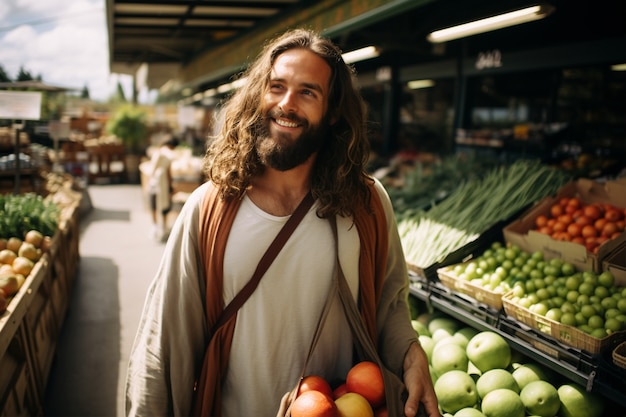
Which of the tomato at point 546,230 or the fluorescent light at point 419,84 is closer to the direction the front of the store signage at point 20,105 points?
the tomato

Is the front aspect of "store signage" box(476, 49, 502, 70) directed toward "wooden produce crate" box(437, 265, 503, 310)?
yes

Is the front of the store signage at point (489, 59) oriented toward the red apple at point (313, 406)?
yes

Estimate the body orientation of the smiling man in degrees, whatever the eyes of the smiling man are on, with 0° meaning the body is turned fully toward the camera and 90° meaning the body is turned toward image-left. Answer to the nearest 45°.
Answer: approximately 0°

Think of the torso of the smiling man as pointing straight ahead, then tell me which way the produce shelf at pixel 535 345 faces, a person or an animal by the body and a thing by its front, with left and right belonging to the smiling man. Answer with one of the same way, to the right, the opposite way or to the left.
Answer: to the right

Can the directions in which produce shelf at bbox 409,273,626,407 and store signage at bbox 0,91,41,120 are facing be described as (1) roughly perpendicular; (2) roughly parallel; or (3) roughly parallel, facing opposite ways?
roughly perpendicular

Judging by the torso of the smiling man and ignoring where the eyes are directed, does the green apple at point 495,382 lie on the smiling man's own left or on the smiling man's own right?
on the smiling man's own left

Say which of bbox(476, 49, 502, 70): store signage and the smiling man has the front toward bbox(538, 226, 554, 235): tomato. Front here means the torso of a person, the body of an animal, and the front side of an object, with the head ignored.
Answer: the store signage
